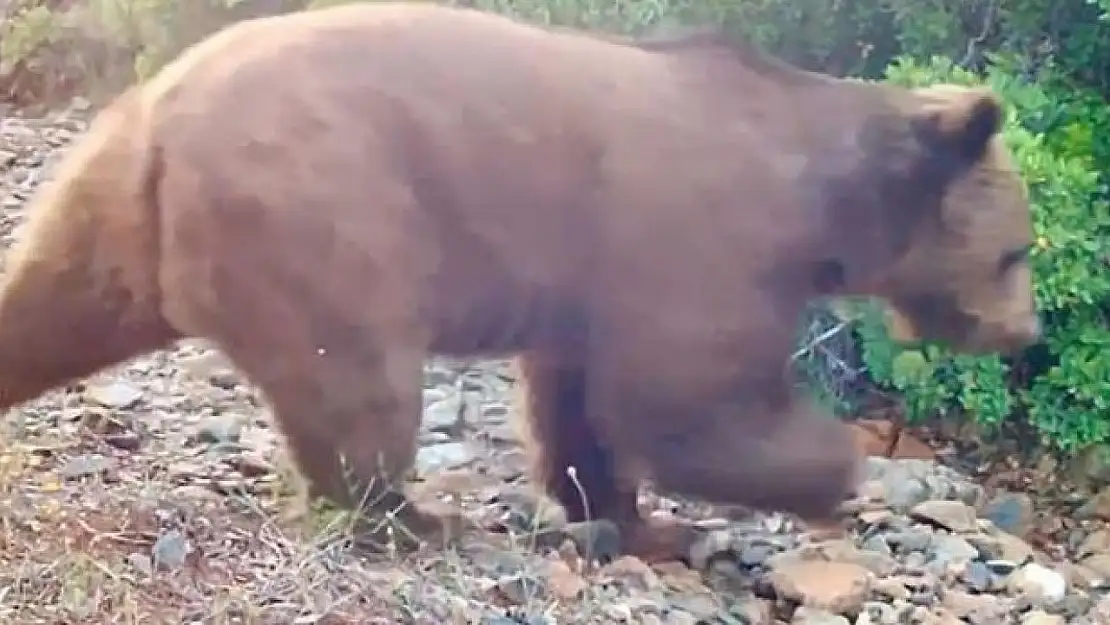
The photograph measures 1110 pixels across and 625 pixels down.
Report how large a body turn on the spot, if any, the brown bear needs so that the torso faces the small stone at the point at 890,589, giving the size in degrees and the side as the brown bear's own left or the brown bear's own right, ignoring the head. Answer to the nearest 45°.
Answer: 0° — it already faces it

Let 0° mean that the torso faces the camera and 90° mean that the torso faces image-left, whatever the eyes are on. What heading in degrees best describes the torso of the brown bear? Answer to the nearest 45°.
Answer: approximately 270°

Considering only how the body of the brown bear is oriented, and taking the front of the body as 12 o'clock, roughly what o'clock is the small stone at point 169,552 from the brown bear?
The small stone is roughly at 5 o'clock from the brown bear.

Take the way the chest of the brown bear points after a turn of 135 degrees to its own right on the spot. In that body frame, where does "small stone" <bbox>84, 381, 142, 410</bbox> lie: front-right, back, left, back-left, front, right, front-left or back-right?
right

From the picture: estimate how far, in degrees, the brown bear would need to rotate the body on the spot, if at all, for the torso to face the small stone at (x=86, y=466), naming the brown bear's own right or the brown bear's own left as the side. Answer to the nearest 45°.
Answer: approximately 180°

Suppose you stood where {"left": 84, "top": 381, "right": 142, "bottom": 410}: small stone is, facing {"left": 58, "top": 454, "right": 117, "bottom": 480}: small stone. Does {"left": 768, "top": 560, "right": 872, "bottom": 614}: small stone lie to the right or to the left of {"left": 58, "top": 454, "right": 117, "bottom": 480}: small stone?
left

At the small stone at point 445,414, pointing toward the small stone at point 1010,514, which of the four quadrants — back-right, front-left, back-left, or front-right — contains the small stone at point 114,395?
back-right

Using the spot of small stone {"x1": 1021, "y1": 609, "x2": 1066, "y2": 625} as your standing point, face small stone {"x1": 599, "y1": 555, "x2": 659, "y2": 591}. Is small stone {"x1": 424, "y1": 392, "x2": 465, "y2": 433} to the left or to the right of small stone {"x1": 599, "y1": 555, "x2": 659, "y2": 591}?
right

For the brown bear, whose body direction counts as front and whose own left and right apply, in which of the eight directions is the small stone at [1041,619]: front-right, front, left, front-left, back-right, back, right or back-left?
front
